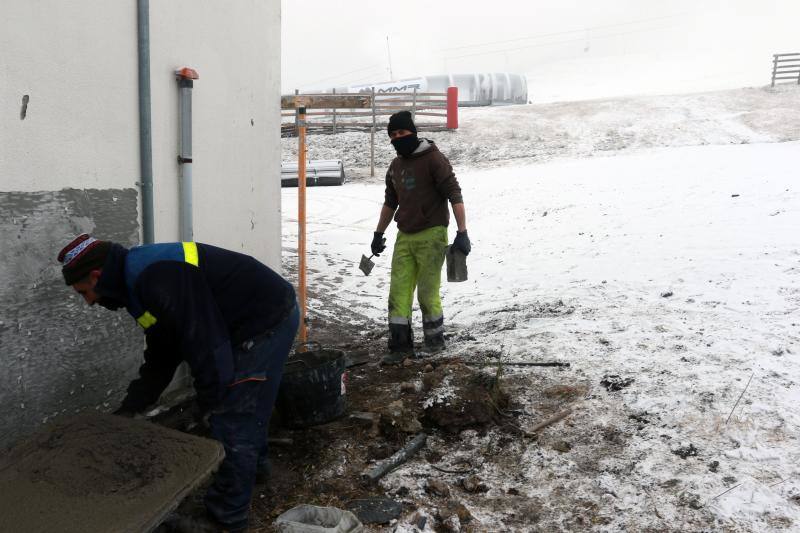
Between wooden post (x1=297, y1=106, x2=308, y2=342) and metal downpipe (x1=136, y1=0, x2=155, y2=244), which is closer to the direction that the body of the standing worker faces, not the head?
the metal downpipe

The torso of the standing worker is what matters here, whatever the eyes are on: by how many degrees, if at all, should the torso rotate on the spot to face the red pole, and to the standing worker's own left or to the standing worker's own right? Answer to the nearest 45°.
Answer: approximately 135° to the standing worker's own right

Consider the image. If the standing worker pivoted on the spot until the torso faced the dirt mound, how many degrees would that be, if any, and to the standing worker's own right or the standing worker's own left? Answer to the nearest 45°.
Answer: approximately 45° to the standing worker's own left

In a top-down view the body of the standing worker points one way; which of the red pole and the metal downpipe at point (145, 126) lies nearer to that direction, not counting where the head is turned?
the metal downpipe

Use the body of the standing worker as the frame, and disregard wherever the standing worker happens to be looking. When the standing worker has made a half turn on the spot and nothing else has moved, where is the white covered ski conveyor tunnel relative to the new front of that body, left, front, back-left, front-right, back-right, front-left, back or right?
front-left

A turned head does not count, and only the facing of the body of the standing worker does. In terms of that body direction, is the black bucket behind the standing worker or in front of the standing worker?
in front

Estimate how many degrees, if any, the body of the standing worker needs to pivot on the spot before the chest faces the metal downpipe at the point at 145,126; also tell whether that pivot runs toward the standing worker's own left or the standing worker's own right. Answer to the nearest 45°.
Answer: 0° — they already face it

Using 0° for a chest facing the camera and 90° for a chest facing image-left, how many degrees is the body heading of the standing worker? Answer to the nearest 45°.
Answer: approximately 45°

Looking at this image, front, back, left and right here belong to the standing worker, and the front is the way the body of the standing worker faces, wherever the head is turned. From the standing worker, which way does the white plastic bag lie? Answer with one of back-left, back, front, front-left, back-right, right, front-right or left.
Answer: front-left

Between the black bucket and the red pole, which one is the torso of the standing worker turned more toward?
the black bucket
